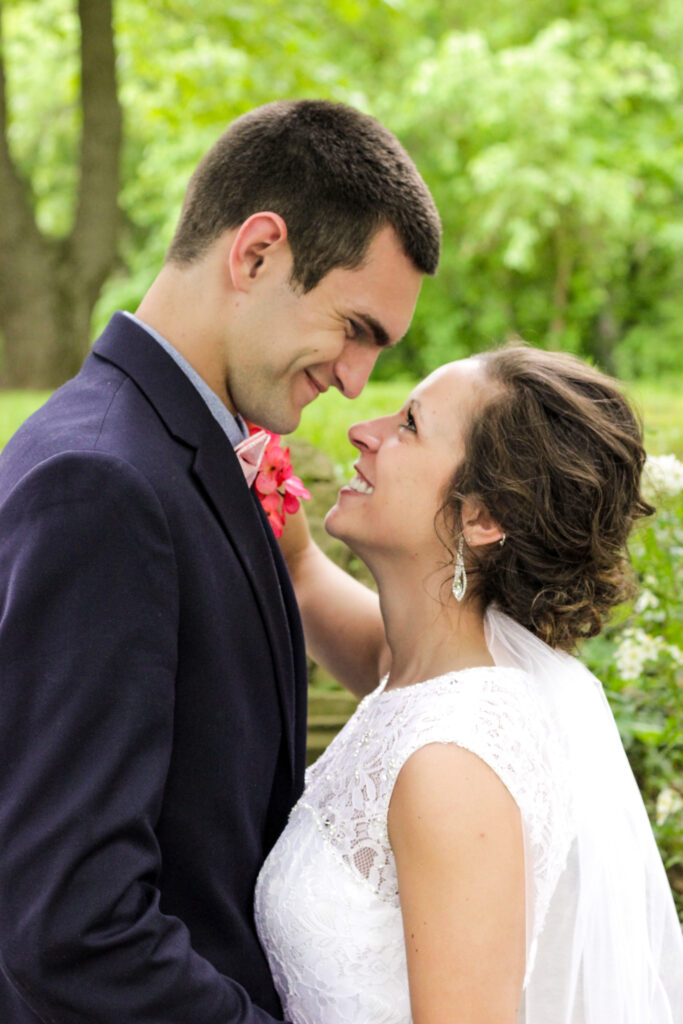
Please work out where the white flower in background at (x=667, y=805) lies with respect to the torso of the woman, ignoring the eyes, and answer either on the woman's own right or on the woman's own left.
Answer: on the woman's own right

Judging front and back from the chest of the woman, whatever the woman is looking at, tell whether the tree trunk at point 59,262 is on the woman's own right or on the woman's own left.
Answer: on the woman's own right

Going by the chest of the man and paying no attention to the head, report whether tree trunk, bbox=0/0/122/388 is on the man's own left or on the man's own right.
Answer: on the man's own left

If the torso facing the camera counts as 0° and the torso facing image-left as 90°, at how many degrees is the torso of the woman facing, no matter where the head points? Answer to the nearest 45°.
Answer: approximately 90°

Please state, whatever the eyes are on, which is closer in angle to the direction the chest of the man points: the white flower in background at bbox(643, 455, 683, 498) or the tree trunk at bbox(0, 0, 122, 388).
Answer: the white flower in background

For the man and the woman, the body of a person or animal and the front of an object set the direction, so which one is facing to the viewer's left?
the woman

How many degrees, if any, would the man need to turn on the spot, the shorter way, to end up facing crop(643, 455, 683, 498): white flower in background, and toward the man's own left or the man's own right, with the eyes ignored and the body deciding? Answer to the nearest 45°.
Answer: approximately 45° to the man's own left

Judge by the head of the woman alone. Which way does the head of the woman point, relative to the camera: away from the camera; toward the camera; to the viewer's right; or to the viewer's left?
to the viewer's left

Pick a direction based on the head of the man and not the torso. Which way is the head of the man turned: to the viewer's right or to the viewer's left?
to the viewer's right

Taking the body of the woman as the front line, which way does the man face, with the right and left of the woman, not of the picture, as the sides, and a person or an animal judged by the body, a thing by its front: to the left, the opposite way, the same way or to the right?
the opposite way

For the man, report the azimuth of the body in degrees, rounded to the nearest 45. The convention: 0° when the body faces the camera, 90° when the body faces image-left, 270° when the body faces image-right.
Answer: approximately 270°

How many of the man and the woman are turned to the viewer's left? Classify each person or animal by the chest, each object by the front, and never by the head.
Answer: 1

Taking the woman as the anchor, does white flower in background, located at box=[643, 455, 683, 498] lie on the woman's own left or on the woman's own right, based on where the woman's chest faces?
on the woman's own right
